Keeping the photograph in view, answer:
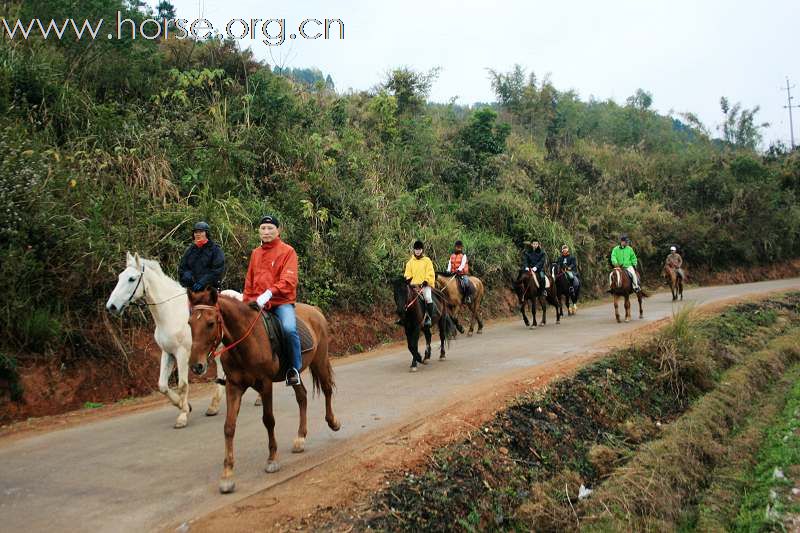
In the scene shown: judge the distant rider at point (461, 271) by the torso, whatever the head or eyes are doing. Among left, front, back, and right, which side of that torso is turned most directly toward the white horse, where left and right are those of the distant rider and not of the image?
front

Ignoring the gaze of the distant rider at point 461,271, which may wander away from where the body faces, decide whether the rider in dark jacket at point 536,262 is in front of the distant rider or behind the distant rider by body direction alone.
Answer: behind

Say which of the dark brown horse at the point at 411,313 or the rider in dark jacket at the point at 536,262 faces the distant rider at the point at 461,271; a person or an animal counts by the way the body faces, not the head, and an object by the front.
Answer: the rider in dark jacket

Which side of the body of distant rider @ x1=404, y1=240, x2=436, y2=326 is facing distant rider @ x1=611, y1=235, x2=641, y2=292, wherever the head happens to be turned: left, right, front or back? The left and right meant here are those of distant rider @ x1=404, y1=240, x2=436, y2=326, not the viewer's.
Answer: back

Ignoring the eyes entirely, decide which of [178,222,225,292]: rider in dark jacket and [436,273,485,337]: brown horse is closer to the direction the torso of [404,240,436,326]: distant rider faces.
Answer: the rider in dark jacket

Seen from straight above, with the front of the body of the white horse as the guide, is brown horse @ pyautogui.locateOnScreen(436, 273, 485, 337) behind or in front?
behind

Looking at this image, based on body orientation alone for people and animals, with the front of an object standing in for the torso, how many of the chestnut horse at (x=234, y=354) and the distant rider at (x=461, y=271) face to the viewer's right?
0

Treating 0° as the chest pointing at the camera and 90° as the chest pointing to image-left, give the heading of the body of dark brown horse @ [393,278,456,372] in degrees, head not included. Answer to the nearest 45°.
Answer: approximately 45°

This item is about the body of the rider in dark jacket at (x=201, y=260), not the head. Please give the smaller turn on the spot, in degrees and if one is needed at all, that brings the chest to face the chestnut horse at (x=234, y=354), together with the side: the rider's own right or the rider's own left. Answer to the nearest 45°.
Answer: approximately 45° to the rider's own left

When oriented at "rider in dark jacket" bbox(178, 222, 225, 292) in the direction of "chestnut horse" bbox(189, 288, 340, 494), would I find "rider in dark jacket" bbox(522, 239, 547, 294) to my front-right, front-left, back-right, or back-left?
back-left

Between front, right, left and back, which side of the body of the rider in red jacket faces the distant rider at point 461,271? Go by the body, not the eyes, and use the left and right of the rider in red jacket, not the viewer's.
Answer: back

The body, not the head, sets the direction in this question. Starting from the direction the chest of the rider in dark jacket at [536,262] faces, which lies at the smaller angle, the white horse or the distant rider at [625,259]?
the white horse

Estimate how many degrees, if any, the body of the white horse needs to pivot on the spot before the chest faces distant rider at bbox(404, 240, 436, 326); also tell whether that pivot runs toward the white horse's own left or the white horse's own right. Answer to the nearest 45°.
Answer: approximately 180°

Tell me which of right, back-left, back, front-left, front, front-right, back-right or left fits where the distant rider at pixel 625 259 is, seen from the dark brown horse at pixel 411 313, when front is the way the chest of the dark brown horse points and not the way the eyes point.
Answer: back

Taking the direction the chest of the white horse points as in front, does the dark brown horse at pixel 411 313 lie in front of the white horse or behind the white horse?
behind
